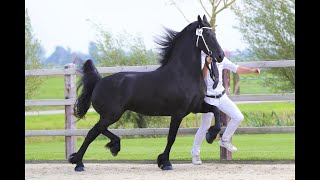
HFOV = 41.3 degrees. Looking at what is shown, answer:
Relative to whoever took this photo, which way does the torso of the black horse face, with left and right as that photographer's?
facing to the right of the viewer

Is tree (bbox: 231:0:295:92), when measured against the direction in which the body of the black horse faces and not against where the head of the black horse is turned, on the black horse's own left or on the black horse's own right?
on the black horse's own left

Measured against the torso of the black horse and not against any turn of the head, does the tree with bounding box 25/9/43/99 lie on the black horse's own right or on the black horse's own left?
on the black horse's own left

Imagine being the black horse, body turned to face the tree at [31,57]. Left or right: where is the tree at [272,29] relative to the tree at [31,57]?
right
